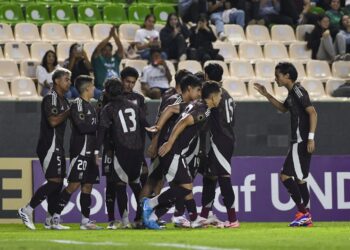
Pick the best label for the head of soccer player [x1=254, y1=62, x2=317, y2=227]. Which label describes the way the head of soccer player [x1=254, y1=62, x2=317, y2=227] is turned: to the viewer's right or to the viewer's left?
to the viewer's left

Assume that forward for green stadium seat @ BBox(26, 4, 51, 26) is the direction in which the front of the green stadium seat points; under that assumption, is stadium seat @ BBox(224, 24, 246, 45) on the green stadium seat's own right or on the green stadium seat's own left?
on the green stadium seat's own left

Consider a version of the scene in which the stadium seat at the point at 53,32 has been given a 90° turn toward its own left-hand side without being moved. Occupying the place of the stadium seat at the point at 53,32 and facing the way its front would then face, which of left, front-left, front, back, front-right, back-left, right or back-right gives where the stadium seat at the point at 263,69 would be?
front

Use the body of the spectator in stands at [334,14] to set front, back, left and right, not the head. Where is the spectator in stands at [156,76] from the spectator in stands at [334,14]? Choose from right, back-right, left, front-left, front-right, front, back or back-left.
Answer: front-right

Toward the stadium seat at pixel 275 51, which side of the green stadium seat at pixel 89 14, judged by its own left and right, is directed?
left

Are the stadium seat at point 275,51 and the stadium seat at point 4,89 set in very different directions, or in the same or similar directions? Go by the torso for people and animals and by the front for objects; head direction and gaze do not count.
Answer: same or similar directions

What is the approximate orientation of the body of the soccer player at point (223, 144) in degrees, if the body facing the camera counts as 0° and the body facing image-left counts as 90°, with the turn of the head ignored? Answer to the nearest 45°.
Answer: approximately 135°

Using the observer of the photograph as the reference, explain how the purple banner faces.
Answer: facing the viewer

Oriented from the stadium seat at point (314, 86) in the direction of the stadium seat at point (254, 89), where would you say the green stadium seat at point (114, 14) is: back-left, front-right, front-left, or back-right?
front-right

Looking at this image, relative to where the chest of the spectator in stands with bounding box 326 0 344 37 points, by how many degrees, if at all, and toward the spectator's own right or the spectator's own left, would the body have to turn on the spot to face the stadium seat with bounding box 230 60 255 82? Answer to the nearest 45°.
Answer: approximately 45° to the spectator's own right

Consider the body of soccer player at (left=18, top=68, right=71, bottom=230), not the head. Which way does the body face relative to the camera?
to the viewer's right

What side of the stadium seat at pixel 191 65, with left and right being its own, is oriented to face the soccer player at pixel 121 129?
front

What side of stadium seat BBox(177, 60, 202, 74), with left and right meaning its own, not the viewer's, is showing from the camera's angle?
front
